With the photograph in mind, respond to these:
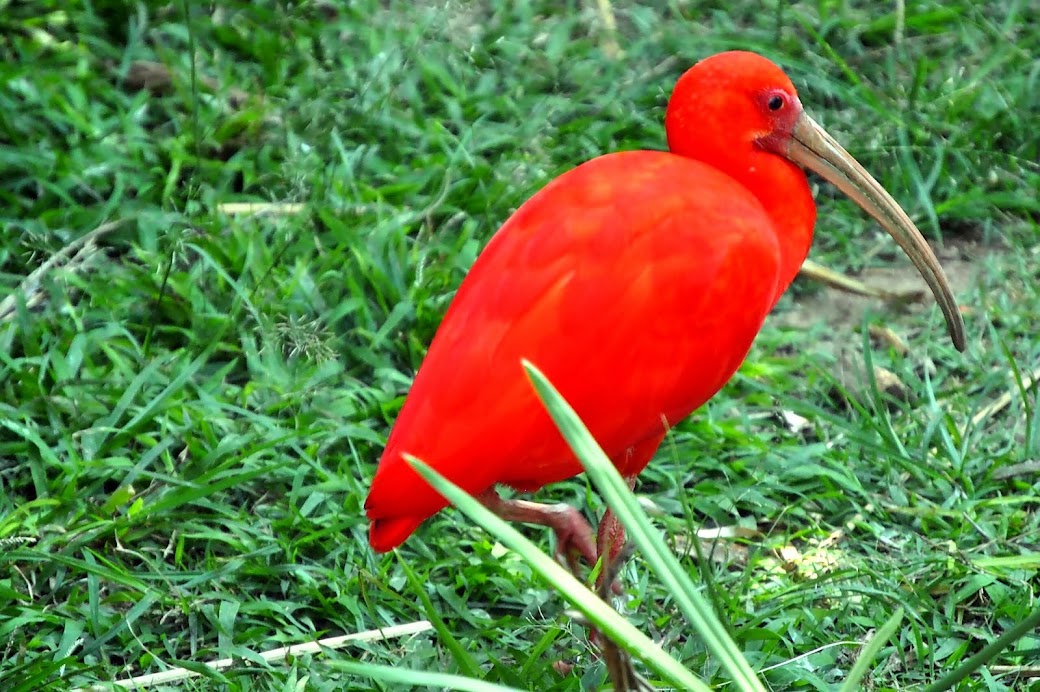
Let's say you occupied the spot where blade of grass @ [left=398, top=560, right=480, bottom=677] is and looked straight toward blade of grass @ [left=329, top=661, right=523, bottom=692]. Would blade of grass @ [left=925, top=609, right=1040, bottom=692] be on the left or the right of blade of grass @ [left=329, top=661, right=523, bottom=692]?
left

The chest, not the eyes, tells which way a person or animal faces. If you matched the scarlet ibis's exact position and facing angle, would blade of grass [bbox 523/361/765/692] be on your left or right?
on your right

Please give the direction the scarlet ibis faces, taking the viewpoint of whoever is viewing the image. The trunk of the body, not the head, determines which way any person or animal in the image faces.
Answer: facing to the right of the viewer

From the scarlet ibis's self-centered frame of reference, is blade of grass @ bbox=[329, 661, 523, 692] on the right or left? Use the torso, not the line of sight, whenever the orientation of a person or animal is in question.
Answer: on its right
